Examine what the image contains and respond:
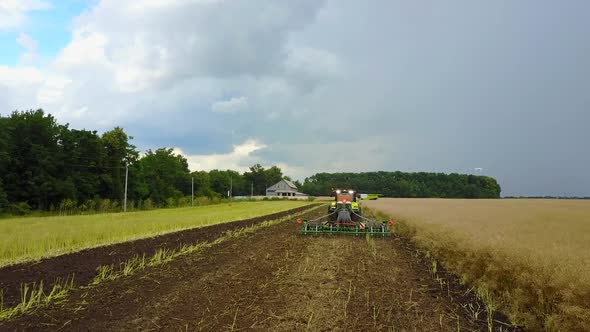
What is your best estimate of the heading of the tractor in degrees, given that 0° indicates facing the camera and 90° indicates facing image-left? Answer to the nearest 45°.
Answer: approximately 180°
